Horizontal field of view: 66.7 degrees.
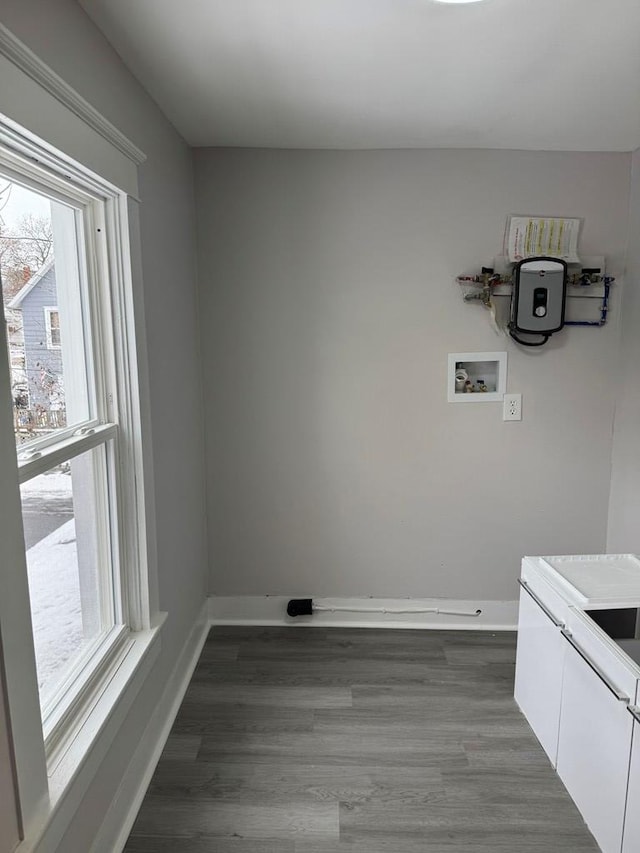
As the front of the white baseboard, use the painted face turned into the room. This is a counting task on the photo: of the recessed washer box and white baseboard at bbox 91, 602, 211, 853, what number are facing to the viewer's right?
1

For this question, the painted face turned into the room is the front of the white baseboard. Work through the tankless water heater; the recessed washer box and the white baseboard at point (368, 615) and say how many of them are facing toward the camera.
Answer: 3

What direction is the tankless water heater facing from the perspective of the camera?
toward the camera

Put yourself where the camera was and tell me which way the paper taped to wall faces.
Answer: facing the viewer

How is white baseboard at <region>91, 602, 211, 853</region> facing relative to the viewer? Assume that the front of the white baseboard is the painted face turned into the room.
to the viewer's right

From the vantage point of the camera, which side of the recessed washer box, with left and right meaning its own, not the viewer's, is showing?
front
